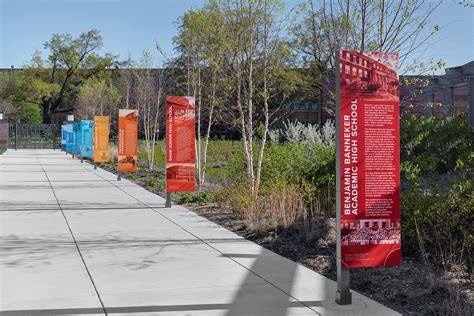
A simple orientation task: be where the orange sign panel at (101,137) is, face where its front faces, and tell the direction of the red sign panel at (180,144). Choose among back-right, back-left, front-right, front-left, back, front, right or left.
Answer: front

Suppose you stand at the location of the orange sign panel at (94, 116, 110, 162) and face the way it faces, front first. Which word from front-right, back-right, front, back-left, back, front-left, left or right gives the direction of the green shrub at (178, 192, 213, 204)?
front

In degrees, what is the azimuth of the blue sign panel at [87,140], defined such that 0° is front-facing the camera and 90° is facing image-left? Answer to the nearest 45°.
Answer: approximately 0°

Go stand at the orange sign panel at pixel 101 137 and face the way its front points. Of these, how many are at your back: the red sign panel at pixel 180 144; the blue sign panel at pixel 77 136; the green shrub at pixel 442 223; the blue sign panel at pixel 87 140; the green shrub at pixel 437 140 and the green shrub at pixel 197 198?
2

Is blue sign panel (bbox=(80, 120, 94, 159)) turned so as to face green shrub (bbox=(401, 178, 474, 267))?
yes

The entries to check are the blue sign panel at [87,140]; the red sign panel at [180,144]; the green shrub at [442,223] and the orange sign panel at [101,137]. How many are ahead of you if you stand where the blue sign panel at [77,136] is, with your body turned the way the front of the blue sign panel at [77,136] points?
4

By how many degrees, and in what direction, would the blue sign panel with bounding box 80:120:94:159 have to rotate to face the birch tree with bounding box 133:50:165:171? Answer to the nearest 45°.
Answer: approximately 45° to its left

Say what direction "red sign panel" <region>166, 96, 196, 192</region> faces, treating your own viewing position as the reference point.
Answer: facing the viewer

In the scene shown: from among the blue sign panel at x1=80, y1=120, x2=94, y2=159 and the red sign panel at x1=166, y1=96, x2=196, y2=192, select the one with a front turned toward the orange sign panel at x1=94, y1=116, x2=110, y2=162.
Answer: the blue sign panel

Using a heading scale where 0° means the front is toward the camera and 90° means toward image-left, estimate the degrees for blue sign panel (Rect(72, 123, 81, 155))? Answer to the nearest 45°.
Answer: approximately 0°

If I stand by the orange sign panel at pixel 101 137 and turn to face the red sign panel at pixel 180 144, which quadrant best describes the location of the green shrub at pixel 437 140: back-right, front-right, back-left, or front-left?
front-left

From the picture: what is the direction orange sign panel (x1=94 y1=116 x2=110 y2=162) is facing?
toward the camera

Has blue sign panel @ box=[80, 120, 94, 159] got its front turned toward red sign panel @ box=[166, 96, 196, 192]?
yes

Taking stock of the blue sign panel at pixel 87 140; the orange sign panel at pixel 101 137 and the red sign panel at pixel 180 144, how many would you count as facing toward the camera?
3

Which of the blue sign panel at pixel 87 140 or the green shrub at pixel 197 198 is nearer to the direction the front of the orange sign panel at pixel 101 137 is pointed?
the green shrub

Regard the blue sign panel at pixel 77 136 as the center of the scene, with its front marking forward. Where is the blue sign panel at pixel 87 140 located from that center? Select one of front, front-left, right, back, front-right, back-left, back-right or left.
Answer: front
